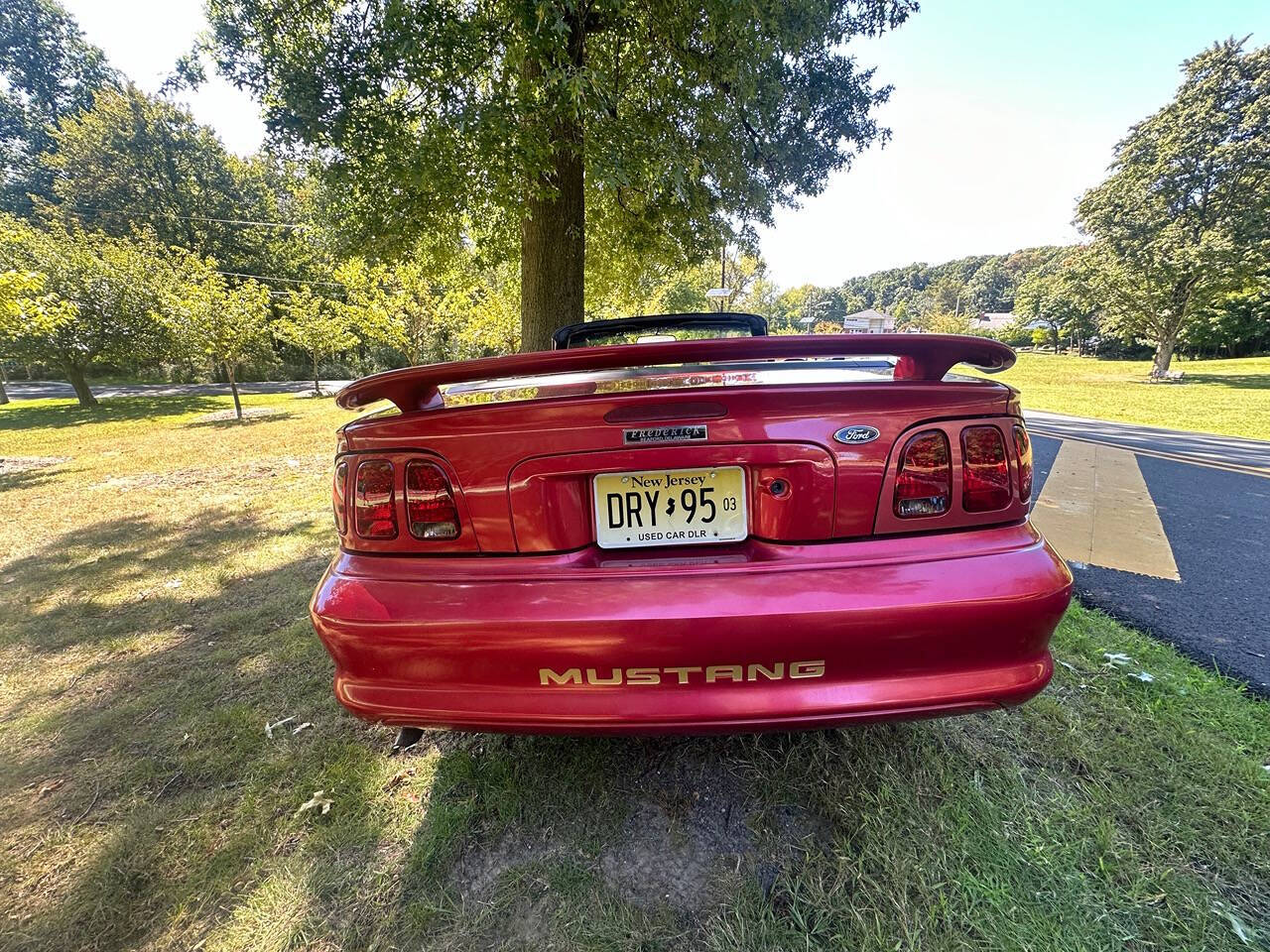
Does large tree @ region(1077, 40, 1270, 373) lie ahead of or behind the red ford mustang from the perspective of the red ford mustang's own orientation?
ahead

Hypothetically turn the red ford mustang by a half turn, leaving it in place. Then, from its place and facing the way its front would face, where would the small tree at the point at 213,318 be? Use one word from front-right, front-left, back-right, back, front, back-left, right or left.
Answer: back-right

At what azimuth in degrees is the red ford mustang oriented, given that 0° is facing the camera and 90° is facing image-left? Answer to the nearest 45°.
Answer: approximately 180°

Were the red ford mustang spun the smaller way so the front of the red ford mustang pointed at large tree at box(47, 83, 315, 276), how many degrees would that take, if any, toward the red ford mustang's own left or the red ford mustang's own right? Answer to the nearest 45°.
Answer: approximately 45° to the red ford mustang's own left

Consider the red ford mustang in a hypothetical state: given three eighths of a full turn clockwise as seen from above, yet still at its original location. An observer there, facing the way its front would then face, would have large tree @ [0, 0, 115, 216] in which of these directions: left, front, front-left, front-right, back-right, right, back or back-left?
back

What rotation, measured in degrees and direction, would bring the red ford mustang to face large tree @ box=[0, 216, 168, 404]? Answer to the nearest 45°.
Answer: approximately 45° to its left

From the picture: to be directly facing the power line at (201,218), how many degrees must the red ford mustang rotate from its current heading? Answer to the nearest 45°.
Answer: approximately 45° to its left
